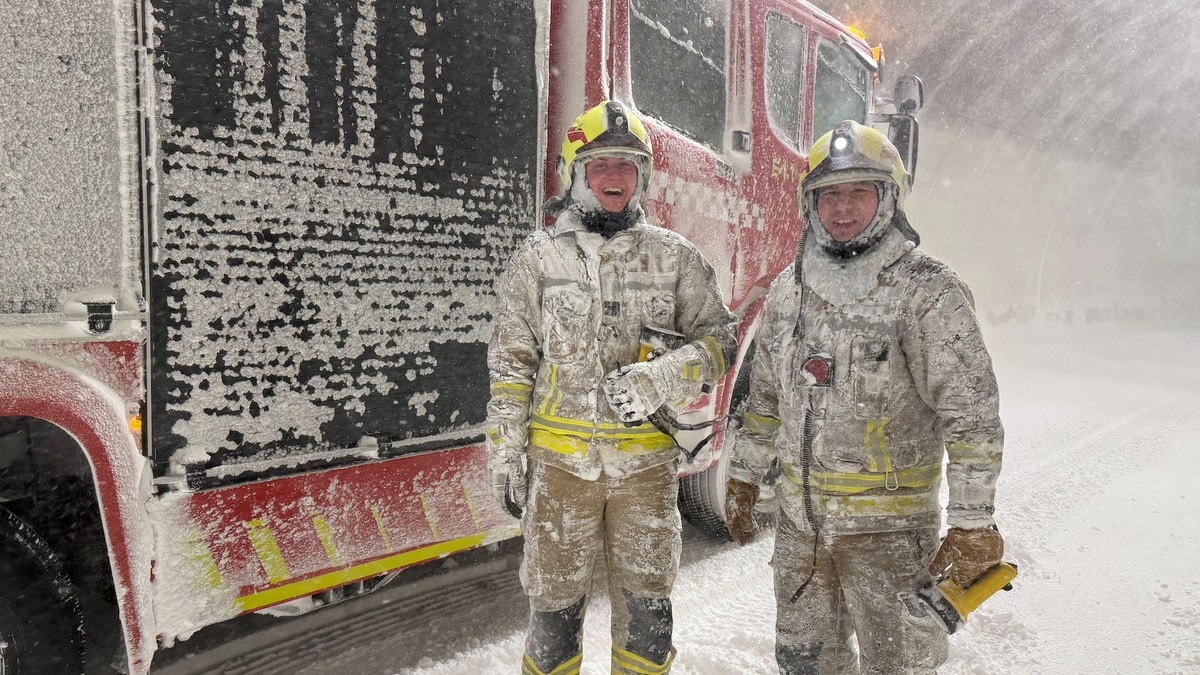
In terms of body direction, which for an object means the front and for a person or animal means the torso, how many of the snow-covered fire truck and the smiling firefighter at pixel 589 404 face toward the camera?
1

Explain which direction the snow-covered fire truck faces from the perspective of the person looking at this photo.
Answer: facing away from the viewer and to the right of the viewer

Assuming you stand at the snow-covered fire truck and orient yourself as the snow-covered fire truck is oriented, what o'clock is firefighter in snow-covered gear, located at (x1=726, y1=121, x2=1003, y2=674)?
The firefighter in snow-covered gear is roughly at 2 o'clock from the snow-covered fire truck.

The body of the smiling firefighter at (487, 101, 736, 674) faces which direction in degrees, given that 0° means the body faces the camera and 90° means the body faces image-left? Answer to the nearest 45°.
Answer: approximately 0°

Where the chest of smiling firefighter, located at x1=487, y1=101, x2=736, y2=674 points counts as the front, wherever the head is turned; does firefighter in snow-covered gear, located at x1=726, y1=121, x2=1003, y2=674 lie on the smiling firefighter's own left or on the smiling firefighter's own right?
on the smiling firefighter's own left
